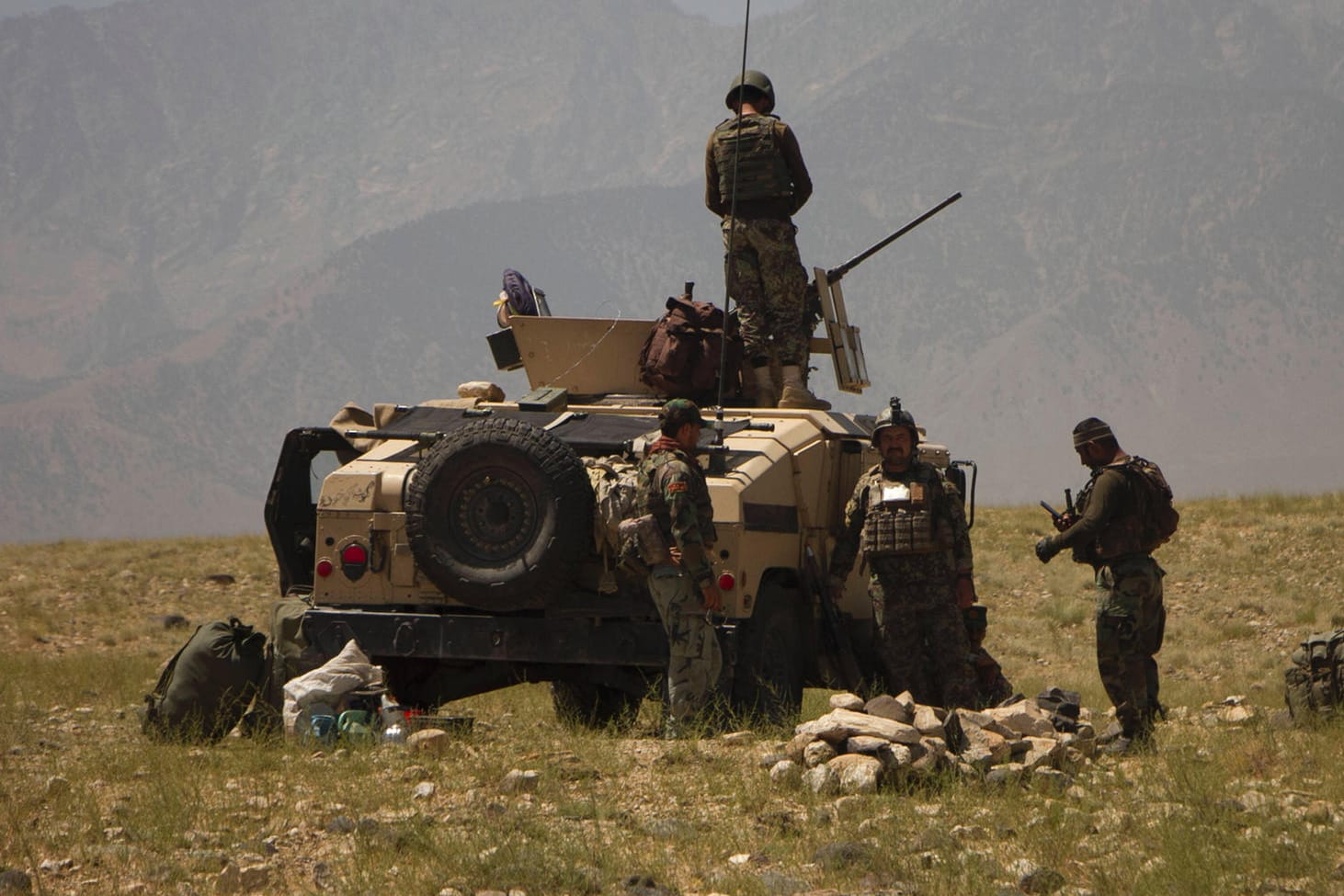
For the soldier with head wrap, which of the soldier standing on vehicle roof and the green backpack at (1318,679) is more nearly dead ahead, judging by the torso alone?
the soldier standing on vehicle roof

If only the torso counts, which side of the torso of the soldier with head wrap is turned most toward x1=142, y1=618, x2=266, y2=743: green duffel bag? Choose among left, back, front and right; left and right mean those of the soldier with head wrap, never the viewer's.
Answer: front

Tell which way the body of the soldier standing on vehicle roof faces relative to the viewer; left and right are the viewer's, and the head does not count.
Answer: facing away from the viewer

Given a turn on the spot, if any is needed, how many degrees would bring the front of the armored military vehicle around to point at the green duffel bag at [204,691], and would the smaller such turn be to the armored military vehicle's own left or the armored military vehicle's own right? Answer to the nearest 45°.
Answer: approximately 135° to the armored military vehicle's own left

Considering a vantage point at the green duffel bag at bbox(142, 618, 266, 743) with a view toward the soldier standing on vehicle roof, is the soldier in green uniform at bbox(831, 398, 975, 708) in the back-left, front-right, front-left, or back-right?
front-right

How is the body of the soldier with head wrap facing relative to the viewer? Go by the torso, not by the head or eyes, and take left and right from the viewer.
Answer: facing to the left of the viewer

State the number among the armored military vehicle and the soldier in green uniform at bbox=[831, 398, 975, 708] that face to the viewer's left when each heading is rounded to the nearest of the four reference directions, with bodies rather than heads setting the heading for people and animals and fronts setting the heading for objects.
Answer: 0

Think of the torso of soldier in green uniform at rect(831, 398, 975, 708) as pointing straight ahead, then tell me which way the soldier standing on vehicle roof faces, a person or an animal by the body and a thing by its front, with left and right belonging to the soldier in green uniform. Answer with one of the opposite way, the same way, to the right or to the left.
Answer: the opposite way

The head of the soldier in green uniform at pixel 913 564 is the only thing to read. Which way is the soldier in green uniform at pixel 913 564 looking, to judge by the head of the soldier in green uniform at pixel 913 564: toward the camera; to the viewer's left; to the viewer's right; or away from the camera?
toward the camera

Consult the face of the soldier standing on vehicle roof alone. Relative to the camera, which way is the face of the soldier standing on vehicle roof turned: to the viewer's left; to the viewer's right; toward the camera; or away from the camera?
away from the camera

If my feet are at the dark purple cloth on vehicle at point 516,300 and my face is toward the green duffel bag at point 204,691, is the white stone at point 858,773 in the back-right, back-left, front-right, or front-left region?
front-left

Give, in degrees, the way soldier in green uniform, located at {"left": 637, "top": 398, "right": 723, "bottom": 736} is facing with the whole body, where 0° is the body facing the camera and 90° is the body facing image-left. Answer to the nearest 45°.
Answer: approximately 270°

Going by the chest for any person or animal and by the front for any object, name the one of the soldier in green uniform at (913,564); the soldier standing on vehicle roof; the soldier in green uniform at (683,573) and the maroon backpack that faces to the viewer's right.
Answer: the soldier in green uniform at (683,573)

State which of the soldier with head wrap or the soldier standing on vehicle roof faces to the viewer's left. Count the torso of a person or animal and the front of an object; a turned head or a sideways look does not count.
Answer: the soldier with head wrap

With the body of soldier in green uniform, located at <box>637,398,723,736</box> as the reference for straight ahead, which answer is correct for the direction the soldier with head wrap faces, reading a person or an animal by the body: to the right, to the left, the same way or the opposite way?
the opposite way
